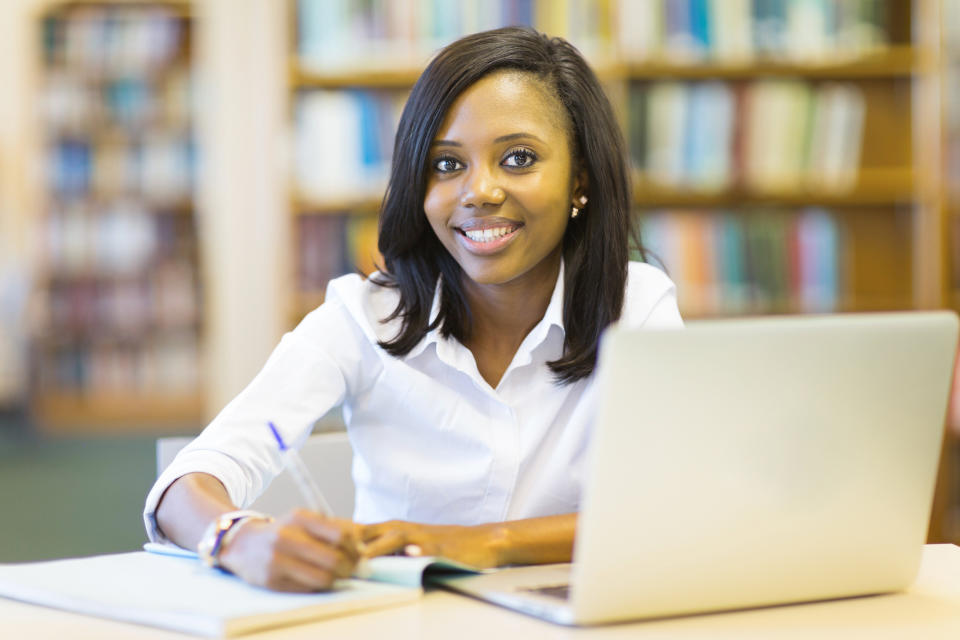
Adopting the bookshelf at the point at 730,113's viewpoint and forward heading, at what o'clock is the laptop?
The laptop is roughly at 12 o'clock from the bookshelf.

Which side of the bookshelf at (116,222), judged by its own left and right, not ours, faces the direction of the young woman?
front

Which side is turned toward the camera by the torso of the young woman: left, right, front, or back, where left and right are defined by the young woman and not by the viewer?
front

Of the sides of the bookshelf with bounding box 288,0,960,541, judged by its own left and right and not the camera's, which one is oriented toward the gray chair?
front

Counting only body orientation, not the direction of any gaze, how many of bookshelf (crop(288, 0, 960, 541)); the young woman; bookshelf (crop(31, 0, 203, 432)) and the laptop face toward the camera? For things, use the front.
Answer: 3

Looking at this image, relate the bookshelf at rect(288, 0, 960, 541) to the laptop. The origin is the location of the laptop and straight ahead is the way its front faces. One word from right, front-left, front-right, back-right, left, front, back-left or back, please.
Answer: front-right

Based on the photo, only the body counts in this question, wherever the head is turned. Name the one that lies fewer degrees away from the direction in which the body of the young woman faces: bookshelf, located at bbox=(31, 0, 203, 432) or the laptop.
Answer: the laptop

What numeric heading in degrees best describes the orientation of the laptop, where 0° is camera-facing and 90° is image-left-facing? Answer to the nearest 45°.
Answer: approximately 135°

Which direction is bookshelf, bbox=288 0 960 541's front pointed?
toward the camera

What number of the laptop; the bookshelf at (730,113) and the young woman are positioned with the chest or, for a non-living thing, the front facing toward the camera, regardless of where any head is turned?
2

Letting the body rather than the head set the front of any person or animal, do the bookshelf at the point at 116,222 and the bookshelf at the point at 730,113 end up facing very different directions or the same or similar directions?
same or similar directions

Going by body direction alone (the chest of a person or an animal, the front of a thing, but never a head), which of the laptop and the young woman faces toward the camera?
the young woman

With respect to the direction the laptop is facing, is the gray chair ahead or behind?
ahead

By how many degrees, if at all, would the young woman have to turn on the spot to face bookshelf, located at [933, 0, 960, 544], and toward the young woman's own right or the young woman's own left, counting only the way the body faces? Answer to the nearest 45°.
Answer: approximately 135° to the young woman's own left

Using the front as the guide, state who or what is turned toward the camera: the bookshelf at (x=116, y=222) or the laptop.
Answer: the bookshelf
